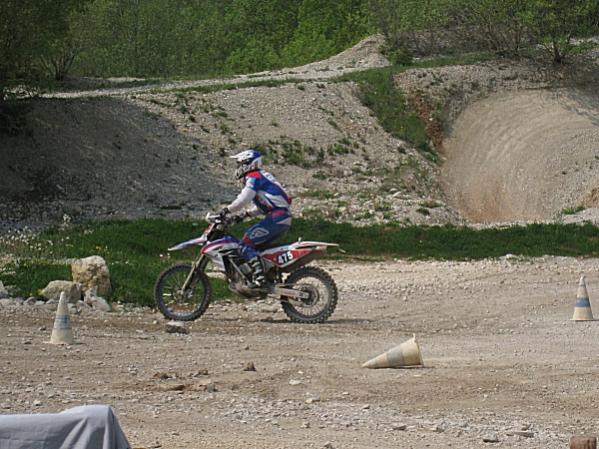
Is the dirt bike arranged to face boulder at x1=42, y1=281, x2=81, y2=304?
yes

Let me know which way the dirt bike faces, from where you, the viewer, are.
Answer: facing to the left of the viewer

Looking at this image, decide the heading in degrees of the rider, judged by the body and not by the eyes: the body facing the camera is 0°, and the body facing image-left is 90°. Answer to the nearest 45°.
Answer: approximately 90°

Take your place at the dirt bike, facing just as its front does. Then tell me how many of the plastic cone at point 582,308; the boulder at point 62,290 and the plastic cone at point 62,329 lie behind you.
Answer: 1

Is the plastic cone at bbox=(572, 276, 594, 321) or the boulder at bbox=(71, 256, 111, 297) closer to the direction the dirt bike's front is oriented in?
the boulder

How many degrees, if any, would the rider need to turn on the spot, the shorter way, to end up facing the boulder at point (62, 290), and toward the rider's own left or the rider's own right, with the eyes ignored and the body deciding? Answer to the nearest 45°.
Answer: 0° — they already face it

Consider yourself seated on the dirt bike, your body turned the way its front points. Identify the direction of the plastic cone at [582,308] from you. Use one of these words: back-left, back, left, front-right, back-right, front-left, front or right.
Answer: back

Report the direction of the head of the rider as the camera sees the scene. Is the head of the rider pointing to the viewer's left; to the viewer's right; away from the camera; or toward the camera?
to the viewer's left
